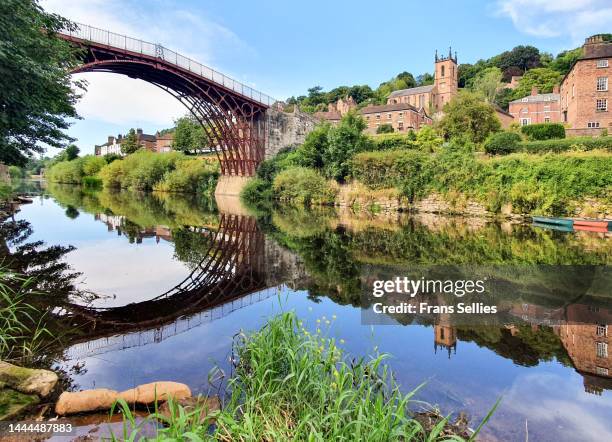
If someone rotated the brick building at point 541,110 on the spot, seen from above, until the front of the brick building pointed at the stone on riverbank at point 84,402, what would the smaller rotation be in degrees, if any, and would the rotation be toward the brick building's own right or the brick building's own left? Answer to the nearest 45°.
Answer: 0° — it already faces it

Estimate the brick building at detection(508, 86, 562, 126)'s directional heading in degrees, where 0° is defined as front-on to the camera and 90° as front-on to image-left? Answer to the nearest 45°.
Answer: approximately 0°

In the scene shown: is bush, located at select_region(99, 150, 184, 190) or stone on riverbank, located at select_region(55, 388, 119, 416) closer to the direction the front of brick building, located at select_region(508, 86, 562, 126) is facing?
the stone on riverbank

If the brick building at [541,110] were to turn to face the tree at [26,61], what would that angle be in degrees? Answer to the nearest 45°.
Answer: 0° — it already faces it

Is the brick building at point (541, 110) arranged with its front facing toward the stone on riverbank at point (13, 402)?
yes

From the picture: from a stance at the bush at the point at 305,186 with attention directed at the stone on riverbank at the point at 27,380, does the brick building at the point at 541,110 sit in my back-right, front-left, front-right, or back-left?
back-left

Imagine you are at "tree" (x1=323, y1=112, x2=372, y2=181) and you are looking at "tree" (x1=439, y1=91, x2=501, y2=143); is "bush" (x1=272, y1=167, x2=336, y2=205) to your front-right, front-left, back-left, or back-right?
back-left

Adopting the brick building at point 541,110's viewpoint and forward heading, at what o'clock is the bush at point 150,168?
The bush is roughly at 2 o'clock from the brick building.
